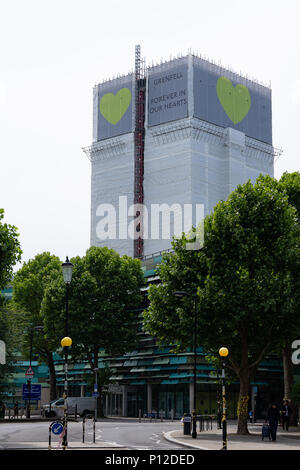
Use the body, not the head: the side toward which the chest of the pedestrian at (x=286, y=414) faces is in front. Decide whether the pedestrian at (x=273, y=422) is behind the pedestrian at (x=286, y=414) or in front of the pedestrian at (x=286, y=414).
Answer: in front

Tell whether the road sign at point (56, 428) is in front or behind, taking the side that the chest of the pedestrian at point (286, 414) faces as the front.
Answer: in front

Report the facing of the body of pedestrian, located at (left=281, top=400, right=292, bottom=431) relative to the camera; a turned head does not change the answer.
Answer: toward the camera
